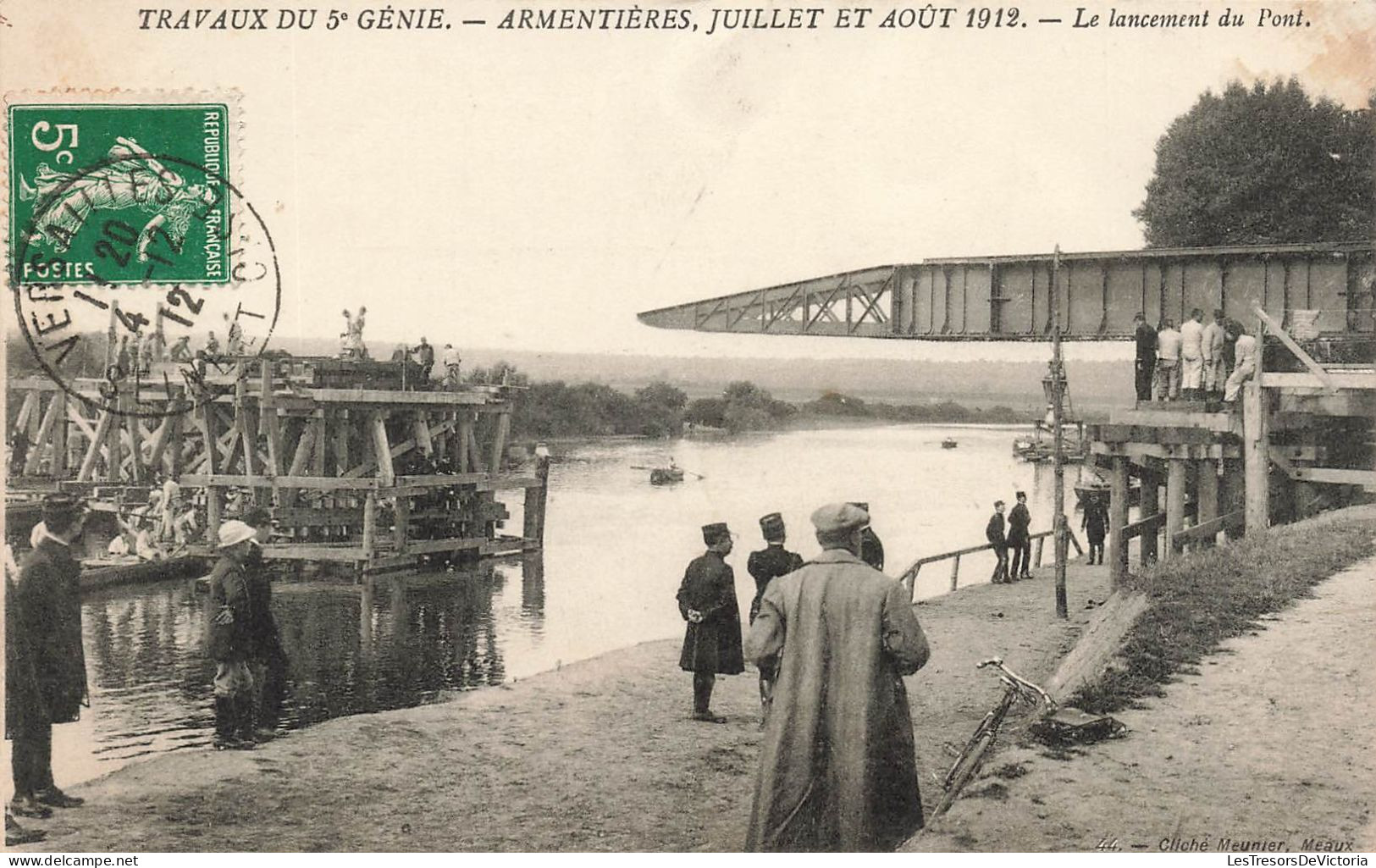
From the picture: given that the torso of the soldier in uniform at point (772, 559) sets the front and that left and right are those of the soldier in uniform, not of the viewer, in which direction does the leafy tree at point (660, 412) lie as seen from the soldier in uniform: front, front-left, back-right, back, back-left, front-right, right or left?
front

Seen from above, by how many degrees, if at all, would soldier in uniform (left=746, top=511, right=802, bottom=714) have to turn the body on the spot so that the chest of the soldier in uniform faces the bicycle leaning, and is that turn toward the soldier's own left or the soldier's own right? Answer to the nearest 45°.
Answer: approximately 135° to the soldier's own right

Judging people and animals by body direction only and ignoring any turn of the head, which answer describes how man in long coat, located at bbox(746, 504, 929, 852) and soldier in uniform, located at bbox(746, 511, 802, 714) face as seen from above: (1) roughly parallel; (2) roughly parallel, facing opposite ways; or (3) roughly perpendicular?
roughly parallel

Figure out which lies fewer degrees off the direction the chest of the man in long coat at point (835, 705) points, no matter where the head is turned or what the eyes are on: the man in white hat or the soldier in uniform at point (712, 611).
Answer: the soldier in uniform

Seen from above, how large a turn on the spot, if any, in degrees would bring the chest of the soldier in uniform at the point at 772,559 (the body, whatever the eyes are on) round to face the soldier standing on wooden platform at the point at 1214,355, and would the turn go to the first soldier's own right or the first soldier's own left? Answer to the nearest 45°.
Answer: approximately 45° to the first soldier's own right

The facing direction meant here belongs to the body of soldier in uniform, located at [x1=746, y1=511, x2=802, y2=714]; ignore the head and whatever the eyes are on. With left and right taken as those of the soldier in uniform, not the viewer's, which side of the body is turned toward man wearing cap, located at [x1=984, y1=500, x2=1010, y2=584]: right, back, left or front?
front

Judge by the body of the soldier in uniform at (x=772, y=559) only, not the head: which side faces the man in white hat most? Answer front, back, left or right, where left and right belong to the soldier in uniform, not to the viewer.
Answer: left

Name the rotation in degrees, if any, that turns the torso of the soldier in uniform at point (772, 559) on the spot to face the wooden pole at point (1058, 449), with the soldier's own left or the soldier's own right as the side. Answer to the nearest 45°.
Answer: approximately 45° to the soldier's own right

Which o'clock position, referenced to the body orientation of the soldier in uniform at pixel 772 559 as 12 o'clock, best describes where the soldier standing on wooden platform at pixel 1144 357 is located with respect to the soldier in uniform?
The soldier standing on wooden platform is roughly at 1 o'clock from the soldier in uniform.

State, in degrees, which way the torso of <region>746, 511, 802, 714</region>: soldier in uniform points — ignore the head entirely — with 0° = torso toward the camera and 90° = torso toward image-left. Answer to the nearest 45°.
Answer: approximately 180°

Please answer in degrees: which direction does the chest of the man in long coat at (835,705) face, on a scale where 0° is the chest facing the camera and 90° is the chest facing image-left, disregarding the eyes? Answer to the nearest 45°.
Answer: approximately 180°

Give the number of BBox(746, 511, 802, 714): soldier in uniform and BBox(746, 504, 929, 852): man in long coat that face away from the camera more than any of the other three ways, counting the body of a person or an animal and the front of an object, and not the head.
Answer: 2

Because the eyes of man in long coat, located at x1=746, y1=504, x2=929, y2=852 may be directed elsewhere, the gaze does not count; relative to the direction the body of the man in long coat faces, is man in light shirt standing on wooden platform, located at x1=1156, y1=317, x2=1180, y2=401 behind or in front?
in front
